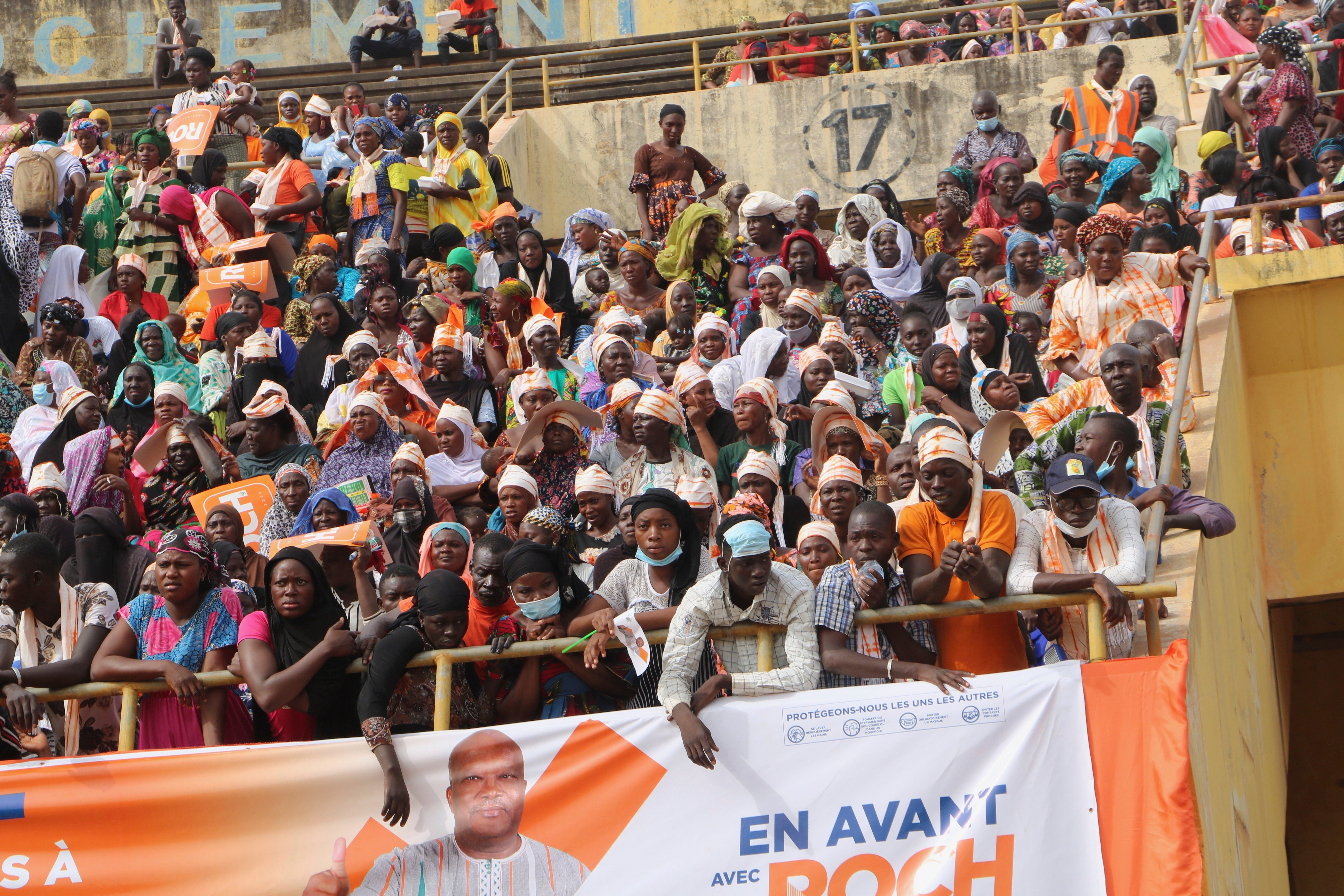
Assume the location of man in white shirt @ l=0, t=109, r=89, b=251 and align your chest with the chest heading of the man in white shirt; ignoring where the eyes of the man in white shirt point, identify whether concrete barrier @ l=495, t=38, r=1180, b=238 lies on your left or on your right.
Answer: on your right

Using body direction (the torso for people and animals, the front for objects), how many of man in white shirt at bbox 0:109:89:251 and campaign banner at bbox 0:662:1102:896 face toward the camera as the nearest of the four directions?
1

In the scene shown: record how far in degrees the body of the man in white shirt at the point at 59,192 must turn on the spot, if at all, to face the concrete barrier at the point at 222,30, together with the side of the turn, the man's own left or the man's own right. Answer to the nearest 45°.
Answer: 0° — they already face it

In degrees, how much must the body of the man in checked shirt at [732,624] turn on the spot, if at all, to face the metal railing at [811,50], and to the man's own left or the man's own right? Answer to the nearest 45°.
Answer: approximately 180°

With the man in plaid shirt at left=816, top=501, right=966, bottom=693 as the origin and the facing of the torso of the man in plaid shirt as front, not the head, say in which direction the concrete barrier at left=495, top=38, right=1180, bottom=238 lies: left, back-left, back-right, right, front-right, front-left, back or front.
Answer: back

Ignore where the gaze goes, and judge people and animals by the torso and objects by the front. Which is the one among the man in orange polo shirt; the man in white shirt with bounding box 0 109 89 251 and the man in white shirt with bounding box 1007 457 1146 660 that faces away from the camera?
the man in white shirt with bounding box 0 109 89 251

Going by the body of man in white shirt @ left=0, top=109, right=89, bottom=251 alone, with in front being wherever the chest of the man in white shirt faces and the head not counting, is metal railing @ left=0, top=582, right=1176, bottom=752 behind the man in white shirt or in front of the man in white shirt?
behind

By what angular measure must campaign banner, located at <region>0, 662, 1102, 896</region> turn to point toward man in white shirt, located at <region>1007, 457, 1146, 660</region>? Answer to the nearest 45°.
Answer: approximately 90° to its left

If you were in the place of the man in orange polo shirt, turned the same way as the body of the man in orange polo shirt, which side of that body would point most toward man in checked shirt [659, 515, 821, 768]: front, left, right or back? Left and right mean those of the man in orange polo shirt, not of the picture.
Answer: right

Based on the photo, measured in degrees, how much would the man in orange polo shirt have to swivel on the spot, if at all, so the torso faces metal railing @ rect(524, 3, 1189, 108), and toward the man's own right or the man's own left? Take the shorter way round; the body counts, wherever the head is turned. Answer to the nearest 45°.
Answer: approximately 180°
